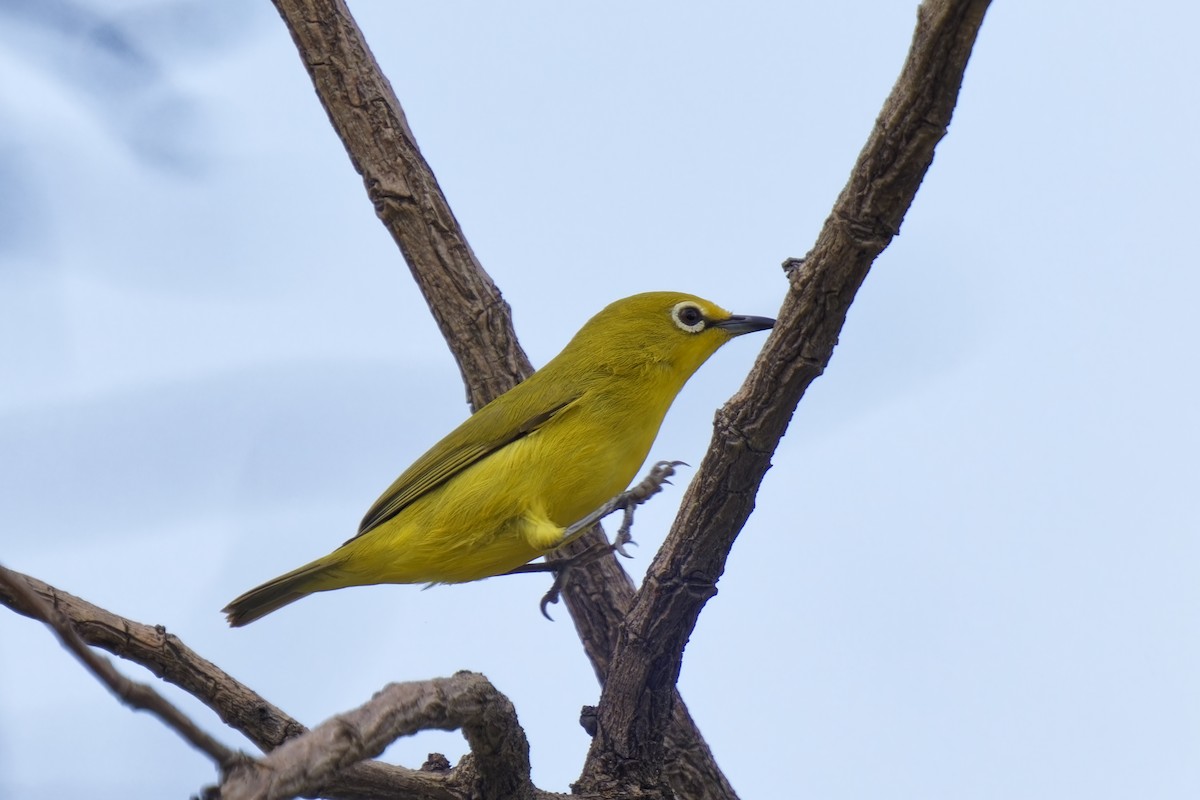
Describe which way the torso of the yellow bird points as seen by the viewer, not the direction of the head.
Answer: to the viewer's right

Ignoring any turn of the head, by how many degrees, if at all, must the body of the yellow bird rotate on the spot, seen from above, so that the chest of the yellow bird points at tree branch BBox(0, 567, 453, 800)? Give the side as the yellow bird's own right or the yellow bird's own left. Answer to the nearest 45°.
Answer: approximately 135° to the yellow bird's own right

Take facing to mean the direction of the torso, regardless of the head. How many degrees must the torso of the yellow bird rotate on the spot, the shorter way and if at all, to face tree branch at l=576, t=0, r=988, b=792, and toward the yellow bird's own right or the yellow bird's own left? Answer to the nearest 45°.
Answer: approximately 45° to the yellow bird's own right
